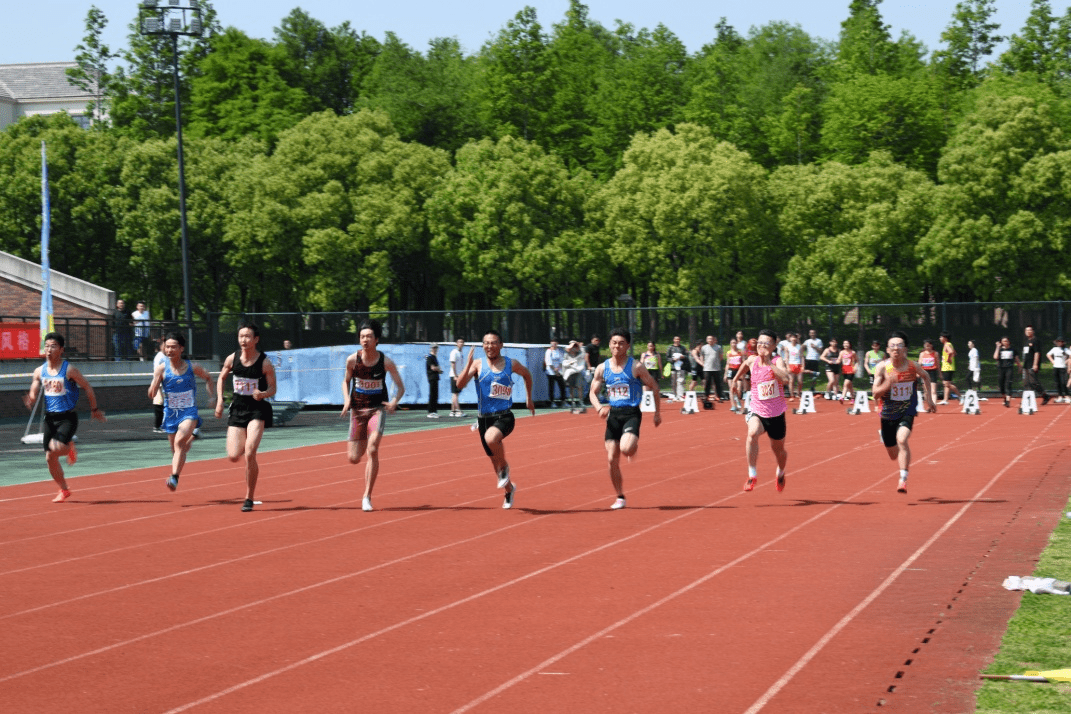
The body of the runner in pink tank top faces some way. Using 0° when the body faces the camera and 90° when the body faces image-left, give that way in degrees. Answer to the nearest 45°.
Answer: approximately 0°

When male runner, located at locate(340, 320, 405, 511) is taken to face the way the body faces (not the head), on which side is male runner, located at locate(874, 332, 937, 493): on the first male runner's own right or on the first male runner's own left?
on the first male runner's own left

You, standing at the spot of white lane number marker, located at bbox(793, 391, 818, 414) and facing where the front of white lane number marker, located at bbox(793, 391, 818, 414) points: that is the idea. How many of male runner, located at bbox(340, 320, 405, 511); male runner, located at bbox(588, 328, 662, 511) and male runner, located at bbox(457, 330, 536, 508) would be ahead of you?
3

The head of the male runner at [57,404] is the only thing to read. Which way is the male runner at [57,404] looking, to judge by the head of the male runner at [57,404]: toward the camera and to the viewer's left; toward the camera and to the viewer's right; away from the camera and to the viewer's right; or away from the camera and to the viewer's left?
toward the camera and to the viewer's left

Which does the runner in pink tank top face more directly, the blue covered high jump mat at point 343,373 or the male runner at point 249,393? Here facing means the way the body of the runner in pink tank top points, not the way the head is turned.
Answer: the male runner

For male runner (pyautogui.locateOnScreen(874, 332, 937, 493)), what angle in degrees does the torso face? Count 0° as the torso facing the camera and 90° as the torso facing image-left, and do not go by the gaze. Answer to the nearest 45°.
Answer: approximately 0°

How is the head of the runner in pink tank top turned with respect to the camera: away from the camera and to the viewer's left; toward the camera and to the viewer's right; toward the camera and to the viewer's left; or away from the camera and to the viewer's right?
toward the camera and to the viewer's left
